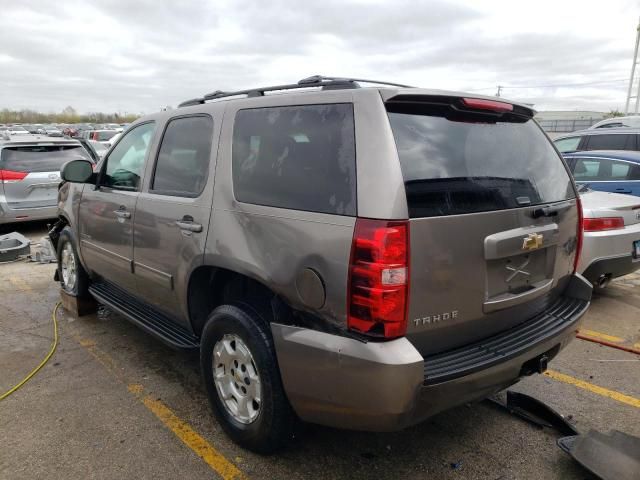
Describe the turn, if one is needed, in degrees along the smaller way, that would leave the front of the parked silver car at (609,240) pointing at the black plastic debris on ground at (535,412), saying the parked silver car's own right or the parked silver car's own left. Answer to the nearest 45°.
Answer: approximately 135° to the parked silver car's own left

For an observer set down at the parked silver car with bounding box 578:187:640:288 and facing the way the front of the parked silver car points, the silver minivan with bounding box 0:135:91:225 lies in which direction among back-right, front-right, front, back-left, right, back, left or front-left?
front-left

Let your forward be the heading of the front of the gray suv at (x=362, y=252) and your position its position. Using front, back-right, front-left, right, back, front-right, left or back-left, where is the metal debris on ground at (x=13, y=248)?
front

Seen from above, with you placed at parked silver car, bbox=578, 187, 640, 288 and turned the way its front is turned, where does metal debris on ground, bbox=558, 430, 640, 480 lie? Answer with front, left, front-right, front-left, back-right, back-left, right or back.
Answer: back-left

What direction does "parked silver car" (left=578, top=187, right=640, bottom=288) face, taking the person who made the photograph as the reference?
facing away from the viewer and to the left of the viewer

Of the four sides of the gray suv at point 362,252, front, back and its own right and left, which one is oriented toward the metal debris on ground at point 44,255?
front

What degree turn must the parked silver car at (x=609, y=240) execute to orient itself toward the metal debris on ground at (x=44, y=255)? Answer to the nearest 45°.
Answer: approximately 45° to its left

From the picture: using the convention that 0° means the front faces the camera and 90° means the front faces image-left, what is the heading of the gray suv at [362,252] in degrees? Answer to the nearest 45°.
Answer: approximately 135°

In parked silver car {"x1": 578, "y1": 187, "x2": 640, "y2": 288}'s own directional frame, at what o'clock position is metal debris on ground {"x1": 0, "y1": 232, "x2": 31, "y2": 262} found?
The metal debris on ground is roughly at 10 o'clock from the parked silver car.

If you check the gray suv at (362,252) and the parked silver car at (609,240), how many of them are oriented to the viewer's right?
0

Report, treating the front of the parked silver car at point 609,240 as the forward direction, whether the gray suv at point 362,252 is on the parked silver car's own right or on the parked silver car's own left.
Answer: on the parked silver car's own left

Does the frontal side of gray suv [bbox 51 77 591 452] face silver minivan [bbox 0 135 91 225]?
yes
